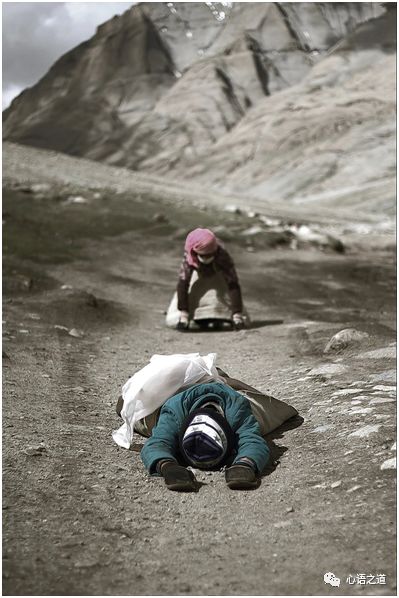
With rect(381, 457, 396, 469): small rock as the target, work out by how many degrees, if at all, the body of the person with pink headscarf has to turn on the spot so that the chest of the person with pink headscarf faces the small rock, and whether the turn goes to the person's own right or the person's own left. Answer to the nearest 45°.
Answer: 0° — they already face it

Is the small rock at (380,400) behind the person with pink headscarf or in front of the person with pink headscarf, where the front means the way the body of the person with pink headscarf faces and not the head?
in front

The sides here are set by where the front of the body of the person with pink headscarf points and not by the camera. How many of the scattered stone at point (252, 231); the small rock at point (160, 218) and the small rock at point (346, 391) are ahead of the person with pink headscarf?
1

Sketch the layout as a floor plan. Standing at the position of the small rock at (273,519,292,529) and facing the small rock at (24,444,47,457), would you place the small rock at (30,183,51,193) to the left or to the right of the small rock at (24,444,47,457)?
right

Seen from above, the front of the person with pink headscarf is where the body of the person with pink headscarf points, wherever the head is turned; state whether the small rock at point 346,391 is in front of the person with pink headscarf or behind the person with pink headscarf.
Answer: in front

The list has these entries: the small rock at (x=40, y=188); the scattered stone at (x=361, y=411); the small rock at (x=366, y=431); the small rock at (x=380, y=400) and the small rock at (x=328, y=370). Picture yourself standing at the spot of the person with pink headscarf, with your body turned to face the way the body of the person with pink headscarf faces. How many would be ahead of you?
4

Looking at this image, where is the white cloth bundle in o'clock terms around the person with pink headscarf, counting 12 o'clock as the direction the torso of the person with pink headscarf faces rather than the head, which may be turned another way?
The white cloth bundle is roughly at 12 o'clock from the person with pink headscarf.

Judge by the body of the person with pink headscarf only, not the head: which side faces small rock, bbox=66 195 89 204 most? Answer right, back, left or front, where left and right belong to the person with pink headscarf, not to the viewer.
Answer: back

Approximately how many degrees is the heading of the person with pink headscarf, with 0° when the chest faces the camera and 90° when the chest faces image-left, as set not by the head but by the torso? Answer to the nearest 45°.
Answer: approximately 0°

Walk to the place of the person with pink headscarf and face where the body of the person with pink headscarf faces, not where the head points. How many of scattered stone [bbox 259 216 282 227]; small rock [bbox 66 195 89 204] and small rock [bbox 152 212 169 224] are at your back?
3

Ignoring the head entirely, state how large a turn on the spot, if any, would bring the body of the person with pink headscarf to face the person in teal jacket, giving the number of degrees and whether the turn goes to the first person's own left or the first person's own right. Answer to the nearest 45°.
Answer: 0° — they already face them

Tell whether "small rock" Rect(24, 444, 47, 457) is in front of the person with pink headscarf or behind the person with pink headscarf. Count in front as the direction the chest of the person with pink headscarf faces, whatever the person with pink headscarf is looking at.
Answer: in front

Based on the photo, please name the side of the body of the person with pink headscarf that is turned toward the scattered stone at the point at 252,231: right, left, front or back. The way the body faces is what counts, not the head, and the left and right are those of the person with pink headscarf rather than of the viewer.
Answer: back
